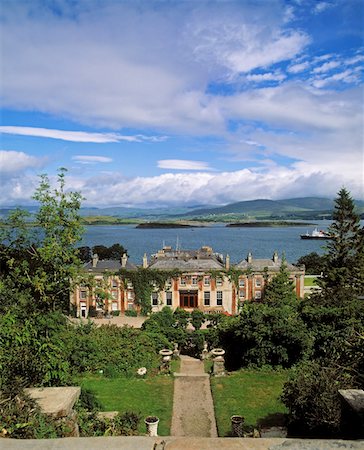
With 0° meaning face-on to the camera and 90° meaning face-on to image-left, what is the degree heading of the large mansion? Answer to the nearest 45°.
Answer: approximately 0°

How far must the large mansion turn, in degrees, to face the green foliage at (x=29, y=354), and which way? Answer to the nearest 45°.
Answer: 0° — it already faces it

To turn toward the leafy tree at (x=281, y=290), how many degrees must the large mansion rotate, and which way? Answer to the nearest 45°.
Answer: approximately 45° to its left

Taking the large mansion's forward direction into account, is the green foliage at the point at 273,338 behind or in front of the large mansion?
in front

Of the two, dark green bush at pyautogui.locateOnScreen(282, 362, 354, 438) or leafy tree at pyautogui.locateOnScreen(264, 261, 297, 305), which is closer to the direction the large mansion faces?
the dark green bush

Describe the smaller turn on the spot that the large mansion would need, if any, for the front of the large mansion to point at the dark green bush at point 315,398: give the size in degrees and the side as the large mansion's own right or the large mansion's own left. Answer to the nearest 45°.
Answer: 0° — it already faces it

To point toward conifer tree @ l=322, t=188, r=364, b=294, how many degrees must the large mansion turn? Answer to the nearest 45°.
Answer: approximately 90° to its left

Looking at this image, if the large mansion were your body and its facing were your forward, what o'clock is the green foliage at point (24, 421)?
The green foliage is roughly at 12 o'clock from the large mansion.
